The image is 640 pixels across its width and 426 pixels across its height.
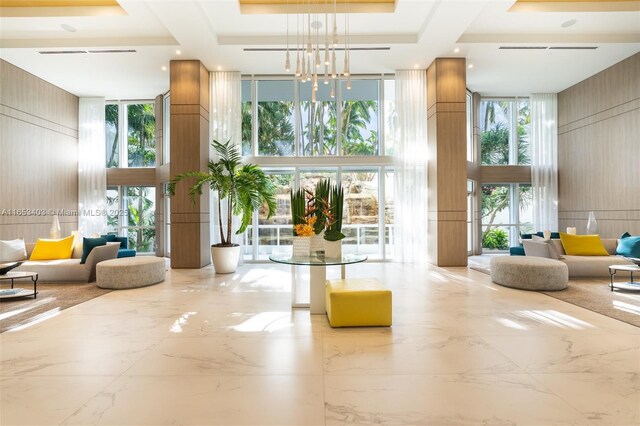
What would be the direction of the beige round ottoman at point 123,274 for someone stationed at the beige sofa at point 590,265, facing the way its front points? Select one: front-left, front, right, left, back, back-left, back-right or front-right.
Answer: front-right

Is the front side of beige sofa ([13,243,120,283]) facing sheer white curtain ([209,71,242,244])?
no

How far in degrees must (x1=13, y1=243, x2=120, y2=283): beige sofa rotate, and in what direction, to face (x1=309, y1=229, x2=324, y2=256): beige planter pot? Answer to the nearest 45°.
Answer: approximately 45° to its left

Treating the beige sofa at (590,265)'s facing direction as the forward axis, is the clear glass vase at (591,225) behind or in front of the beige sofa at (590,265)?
behind

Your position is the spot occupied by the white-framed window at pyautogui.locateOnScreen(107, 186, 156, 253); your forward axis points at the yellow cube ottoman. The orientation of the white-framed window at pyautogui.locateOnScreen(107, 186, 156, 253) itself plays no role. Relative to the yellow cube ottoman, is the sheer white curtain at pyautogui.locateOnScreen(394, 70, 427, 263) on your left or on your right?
left

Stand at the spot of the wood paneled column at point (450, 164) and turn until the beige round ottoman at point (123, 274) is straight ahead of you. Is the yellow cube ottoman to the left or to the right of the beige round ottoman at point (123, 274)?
left

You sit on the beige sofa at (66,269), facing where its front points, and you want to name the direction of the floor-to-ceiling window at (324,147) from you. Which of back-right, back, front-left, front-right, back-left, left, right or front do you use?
left

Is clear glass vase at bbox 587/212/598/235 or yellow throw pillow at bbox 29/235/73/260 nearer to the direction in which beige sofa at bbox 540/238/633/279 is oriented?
the yellow throw pillow

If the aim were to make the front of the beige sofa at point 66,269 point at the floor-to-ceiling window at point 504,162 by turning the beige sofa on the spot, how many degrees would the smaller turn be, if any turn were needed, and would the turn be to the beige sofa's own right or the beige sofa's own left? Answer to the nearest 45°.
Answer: approximately 90° to the beige sofa's own left

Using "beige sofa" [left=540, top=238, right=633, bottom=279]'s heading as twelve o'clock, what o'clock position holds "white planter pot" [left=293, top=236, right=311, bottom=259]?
The white planter pot is roughly at 1 o'clock from the beige sofa.

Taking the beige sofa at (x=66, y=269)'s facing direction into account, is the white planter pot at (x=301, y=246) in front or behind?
in front
